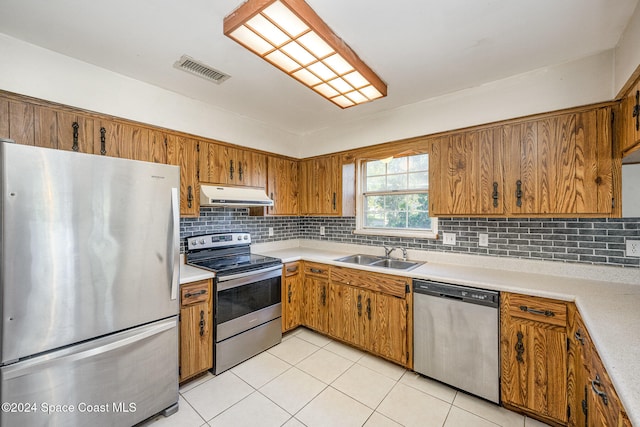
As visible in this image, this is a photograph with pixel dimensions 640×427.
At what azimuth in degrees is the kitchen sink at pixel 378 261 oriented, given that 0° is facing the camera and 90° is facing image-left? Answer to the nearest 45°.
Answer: approximately 45°

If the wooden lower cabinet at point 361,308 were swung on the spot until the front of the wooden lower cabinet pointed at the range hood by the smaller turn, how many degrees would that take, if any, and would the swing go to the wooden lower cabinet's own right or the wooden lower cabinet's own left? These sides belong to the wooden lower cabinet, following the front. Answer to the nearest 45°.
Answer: approximately 45° to the wooden lower cabinet's own right

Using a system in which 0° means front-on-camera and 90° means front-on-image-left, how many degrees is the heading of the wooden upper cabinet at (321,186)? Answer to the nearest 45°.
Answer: approximately 45°

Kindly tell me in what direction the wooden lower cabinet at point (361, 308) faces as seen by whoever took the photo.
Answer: facing the viewer and to the left of the viewer

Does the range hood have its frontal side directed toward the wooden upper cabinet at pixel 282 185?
no

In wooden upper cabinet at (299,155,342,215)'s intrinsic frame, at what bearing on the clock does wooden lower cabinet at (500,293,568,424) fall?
The wooden lower cabinet is roughly at 9 o'clock from the wooden upper cabinet.

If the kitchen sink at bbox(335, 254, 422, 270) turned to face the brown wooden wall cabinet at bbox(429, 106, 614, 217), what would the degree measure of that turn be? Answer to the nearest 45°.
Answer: approximately 90° to its left

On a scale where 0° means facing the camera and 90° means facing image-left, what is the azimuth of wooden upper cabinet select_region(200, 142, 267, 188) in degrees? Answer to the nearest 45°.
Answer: approximately 315°

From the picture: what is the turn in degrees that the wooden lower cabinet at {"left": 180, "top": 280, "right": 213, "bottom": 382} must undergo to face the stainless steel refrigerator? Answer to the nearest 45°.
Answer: approximately 90° to its right

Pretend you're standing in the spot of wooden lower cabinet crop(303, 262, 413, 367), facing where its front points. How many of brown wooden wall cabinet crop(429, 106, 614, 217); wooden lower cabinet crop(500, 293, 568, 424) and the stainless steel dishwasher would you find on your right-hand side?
0

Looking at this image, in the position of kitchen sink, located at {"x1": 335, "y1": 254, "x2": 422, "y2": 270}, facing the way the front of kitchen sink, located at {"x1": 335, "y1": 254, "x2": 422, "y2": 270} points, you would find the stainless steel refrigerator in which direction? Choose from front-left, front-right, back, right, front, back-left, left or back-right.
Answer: front

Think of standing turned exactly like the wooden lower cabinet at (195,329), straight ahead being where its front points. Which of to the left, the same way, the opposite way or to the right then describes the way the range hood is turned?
the same way
